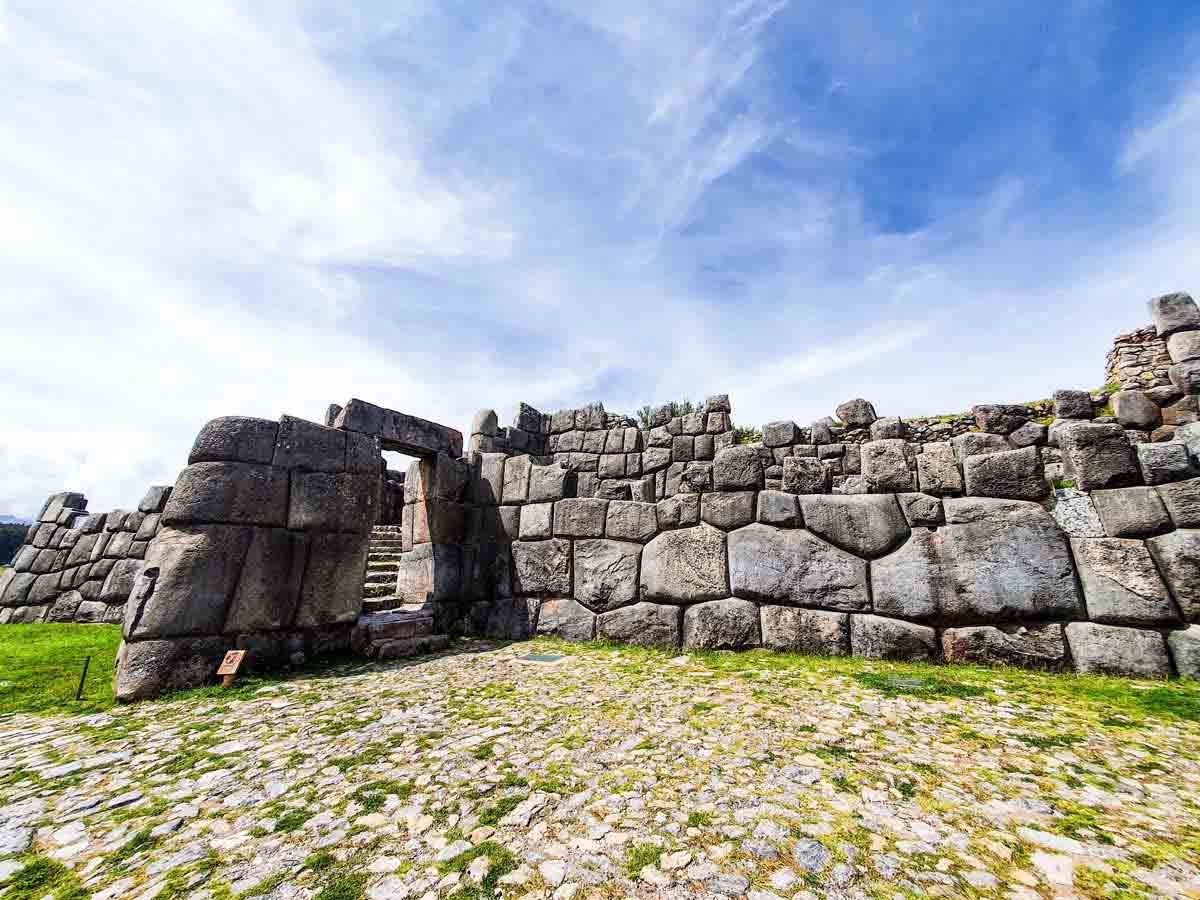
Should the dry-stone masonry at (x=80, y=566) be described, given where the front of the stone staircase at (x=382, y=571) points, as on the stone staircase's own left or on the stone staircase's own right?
on the stone staircase's own right

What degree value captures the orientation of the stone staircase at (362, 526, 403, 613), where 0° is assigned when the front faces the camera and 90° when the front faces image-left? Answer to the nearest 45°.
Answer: approximately 0°

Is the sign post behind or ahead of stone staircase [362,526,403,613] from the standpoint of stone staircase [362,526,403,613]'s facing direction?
ahead

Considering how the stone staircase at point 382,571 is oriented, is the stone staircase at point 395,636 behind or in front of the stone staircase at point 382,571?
in front
